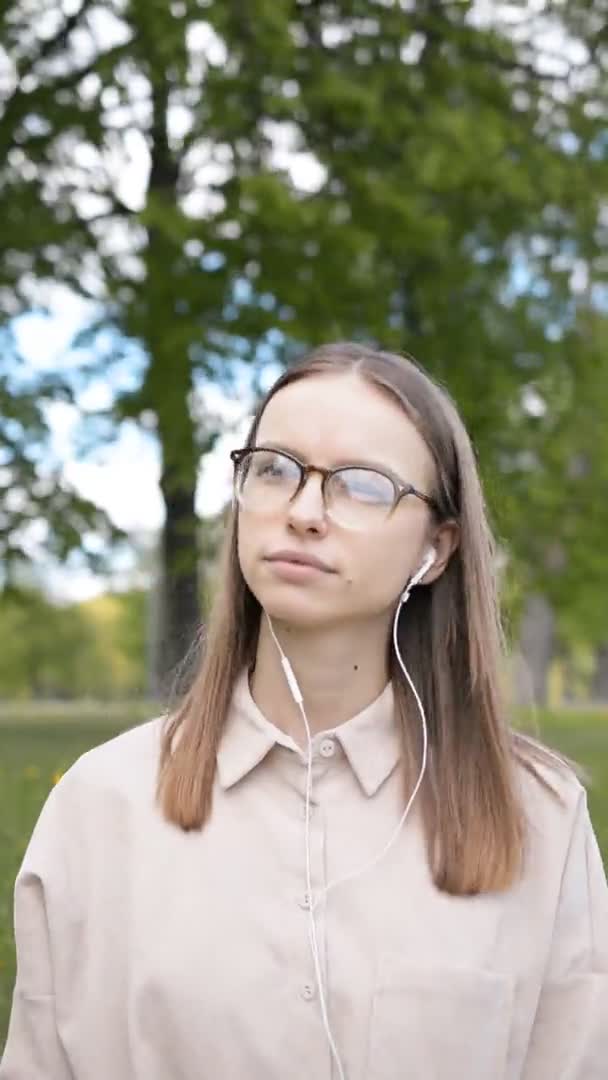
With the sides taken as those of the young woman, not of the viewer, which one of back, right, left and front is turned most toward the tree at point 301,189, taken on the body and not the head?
back

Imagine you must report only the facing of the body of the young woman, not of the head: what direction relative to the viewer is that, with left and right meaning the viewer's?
facing the viewer

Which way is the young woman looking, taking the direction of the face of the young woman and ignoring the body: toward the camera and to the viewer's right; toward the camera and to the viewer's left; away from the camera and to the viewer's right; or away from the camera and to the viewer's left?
toward the camera and to the viewer's left
